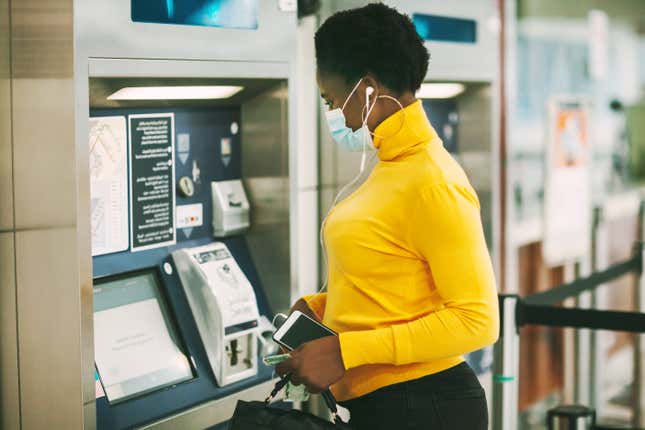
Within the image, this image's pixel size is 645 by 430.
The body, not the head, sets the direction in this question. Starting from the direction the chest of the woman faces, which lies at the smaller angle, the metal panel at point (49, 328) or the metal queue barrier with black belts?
the metal panel

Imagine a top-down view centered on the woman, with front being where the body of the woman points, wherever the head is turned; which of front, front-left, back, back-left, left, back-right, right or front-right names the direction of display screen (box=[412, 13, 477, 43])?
right

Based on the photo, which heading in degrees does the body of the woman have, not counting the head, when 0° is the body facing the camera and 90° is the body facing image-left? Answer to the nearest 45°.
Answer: approximately 90°

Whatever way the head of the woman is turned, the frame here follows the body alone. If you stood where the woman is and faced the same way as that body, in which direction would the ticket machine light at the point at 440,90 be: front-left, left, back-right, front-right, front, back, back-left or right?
right

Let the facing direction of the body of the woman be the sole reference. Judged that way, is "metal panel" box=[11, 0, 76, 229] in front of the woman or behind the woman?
in front

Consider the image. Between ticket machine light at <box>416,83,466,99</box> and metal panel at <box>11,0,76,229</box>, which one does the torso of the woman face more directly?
the metal panel

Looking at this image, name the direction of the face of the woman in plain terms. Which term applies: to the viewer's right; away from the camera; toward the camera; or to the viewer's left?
to the viewer's left

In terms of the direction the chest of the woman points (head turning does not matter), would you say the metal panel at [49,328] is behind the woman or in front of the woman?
in front
